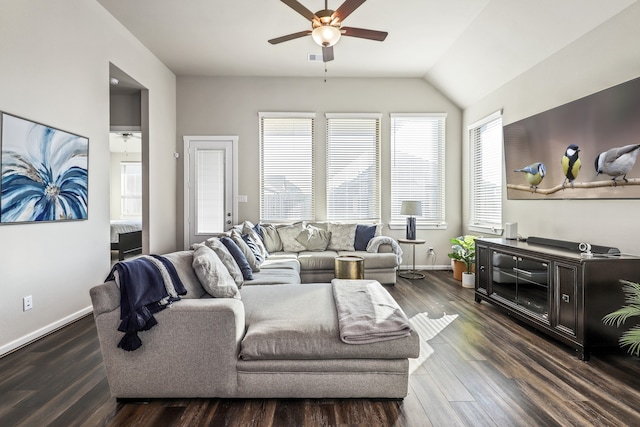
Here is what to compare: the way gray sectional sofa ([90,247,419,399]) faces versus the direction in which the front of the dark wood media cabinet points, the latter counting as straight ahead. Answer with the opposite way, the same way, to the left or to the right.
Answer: the opposite way

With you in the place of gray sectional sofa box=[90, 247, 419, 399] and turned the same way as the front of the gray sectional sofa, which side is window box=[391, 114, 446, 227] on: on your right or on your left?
on your left

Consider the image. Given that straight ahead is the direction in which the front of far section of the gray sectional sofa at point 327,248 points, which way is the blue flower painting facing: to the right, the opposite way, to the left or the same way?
to the left

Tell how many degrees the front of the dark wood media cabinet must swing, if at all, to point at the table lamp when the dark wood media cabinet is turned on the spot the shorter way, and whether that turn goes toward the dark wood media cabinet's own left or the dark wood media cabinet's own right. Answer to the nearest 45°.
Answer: approximately 90° to the dark wood media cabinet's own right

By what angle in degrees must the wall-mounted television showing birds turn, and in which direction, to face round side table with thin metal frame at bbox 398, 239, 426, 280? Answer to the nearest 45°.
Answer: approximately 90° to its right

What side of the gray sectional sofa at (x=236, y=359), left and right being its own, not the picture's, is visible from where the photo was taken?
right

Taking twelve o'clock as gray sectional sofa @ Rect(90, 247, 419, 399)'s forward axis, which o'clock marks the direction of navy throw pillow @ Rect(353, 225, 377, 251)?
The navy throw pillow is roughly at 10 o'clock from the gray sectional sofa.

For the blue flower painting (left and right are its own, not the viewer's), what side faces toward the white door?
left

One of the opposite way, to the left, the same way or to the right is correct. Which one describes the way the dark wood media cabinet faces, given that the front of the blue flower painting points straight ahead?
the opposite way

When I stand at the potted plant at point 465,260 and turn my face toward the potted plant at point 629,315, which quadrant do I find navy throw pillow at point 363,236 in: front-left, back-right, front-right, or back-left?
back-right

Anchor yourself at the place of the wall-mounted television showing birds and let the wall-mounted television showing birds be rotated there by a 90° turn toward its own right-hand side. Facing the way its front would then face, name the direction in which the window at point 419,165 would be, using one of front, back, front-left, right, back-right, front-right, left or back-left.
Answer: front

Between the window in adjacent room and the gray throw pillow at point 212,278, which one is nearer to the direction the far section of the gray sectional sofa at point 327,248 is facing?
the gray throw pillow

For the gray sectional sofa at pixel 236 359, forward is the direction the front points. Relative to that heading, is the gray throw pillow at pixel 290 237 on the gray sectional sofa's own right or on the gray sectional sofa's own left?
on the gray sectional sofa's own left

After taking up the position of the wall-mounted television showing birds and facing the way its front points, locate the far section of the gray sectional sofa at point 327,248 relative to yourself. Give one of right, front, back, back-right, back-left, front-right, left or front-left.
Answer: front-right

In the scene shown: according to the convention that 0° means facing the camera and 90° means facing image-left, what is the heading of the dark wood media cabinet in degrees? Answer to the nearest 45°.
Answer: approximately 45°
